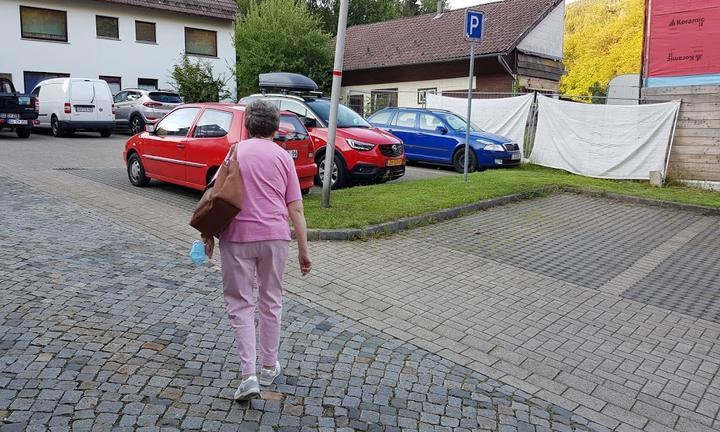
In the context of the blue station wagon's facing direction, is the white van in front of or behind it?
behind

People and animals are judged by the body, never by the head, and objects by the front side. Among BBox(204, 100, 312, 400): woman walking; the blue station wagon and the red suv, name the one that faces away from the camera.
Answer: the woman walking

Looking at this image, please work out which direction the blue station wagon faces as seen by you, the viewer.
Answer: facing the viewer and to the right of the viewer

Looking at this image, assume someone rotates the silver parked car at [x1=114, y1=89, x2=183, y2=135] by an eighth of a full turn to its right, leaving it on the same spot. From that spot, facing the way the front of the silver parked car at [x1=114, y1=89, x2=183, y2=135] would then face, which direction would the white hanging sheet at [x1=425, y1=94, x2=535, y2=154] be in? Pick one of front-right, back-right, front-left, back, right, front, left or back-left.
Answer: back-right

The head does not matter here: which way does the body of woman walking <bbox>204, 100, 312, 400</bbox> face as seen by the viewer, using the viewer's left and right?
facing away from the viewer

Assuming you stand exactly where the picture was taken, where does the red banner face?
facing the viewer

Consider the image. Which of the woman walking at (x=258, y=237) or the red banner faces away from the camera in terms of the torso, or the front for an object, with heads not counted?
the woman walking

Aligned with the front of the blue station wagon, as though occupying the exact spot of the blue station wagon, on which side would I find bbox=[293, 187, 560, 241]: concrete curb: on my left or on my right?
on my right

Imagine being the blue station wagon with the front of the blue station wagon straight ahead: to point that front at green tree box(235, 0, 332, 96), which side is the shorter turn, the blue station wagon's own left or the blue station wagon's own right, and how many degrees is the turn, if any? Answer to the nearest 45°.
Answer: approximately 180°

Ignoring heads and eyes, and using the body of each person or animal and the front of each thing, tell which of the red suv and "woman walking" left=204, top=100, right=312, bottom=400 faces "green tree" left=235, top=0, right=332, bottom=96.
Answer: the woman walking

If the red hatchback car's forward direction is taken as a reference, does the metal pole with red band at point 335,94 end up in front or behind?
behind

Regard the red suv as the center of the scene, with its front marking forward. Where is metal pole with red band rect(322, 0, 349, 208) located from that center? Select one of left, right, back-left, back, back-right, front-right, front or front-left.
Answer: front-right

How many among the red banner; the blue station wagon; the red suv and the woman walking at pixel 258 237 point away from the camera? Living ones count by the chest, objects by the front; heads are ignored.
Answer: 1

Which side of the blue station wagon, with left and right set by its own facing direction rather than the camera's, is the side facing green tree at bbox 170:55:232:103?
back

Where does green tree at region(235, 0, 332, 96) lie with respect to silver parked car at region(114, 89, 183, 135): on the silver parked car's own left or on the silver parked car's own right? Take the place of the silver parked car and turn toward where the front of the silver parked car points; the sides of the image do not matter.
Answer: on the silver parked car's own right

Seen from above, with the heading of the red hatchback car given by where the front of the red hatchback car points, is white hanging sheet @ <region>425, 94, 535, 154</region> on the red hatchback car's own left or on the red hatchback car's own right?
on the red hatchback car's own right
